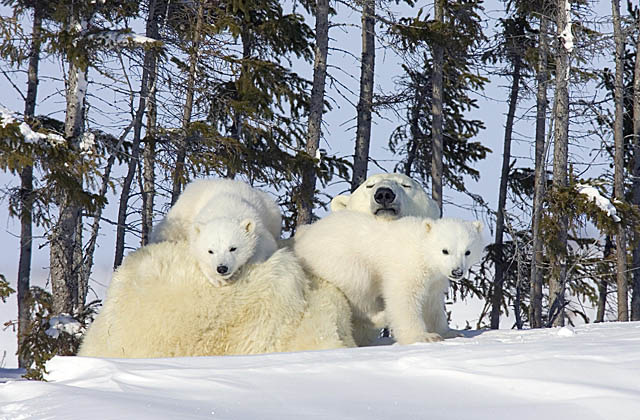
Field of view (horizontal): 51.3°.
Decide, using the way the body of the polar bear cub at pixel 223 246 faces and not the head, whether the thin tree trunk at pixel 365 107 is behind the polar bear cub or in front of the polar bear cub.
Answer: behind

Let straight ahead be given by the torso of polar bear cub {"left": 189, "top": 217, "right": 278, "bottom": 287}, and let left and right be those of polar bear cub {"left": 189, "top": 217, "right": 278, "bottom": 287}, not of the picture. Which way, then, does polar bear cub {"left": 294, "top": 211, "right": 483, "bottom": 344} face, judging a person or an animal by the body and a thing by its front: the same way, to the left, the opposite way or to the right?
to the left

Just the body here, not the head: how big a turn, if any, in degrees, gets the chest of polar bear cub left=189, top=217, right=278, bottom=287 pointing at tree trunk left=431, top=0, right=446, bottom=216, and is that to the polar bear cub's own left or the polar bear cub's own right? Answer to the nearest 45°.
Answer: approximately 180°

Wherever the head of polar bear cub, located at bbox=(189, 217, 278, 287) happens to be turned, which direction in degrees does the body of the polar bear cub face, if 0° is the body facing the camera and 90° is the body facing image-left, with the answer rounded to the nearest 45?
approximately 45°

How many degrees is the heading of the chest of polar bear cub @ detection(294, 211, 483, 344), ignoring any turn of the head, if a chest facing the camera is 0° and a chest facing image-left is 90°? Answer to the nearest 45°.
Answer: approximately 315°

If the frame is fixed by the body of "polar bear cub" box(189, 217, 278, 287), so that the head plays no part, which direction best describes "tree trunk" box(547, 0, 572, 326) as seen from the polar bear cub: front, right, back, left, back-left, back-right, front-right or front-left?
back

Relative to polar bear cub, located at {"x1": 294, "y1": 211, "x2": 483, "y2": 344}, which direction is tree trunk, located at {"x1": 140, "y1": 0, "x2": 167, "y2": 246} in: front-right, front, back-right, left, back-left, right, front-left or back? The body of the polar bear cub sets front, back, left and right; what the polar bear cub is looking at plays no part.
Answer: back

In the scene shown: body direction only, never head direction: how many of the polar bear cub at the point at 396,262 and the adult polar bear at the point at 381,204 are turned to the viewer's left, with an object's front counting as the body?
0

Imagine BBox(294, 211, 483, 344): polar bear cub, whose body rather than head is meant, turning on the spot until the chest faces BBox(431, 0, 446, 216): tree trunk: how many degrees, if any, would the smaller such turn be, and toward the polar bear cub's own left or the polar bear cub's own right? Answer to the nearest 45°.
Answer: approximately 135° to the polar bear cub's own left

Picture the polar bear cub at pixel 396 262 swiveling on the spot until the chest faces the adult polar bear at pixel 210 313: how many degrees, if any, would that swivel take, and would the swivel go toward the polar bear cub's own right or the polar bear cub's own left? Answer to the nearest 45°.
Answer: approximately 135° to the polar bear cub's own right

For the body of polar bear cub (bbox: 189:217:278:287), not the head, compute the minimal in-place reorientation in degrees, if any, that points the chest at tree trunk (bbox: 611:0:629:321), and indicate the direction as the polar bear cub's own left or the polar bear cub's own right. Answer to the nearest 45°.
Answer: approximately 180°
